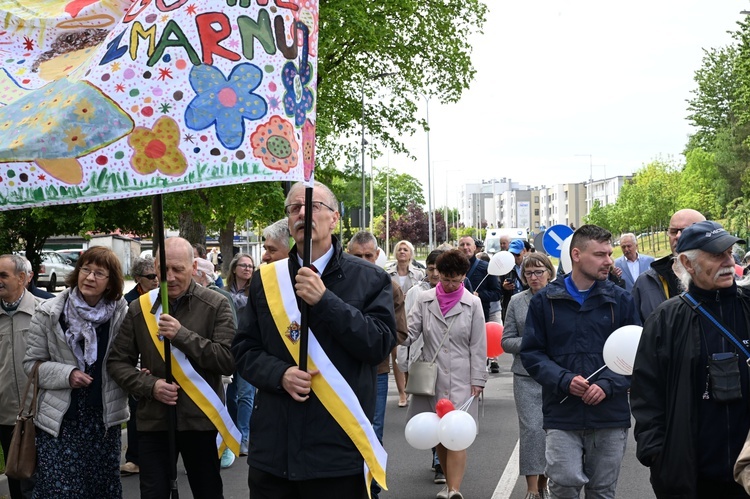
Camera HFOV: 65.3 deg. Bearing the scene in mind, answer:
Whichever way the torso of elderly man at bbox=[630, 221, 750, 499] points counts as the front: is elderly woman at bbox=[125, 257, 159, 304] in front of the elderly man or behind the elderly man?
behind

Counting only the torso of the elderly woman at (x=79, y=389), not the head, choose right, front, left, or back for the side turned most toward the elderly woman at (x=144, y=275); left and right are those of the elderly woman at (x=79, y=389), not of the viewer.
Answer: back

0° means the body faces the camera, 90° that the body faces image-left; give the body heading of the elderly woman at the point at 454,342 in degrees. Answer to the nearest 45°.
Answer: approximately 0°
